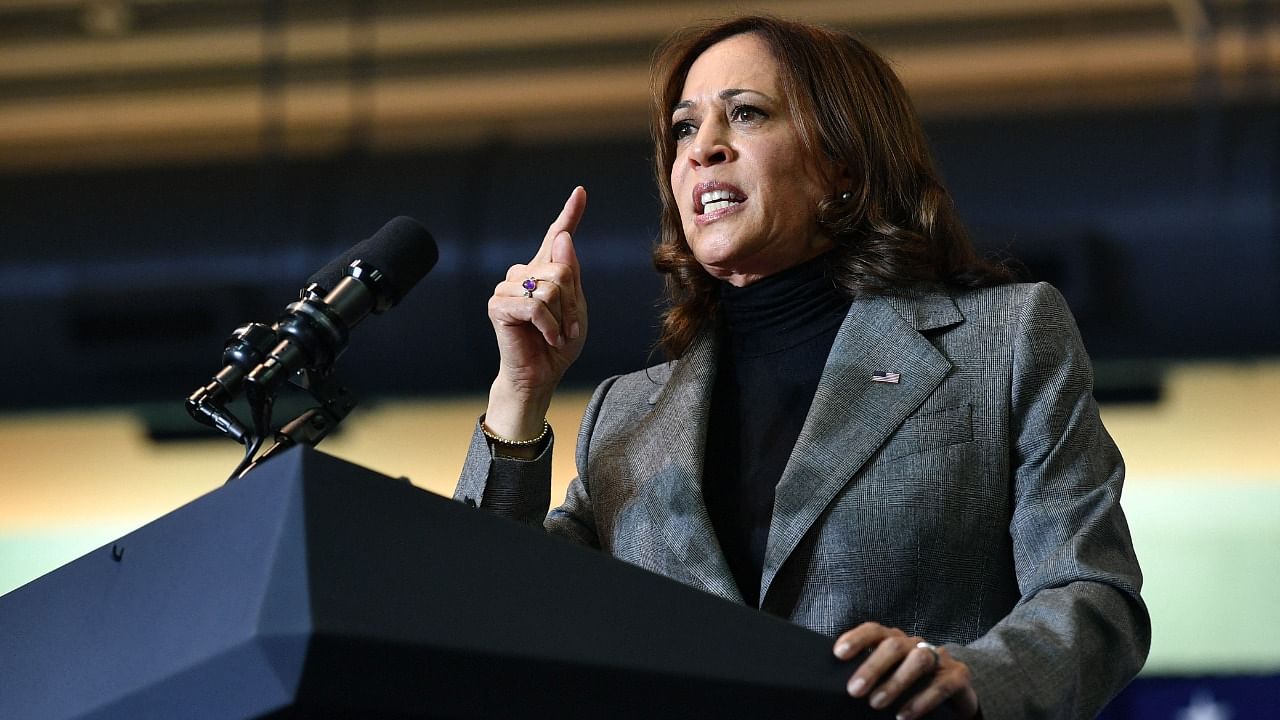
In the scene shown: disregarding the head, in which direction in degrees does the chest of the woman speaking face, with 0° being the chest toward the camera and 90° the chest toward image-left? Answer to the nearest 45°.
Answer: approximately 45°

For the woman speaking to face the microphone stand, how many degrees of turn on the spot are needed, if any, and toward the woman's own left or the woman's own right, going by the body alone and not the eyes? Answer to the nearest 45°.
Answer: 0° — they already face it

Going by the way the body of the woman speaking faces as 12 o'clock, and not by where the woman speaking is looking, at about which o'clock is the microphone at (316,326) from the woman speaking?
The microphone is roughly at 12 o'clock from the woman speaking.
